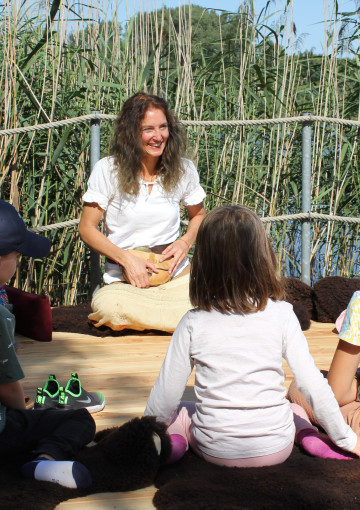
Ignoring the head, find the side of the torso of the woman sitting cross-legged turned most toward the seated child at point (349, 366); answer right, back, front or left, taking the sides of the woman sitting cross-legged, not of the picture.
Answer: front

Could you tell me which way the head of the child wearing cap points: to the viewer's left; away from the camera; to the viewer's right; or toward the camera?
to the viewer's right

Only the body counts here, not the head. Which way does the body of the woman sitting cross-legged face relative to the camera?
toward the camera

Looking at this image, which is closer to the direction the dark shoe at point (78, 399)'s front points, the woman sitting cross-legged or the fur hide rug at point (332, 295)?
the fur hide rug

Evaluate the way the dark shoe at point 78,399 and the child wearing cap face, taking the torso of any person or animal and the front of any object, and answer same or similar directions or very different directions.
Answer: same or similar directions

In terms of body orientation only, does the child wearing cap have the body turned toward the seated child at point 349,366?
yes

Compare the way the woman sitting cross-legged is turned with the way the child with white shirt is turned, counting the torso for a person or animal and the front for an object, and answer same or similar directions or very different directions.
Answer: very different directions

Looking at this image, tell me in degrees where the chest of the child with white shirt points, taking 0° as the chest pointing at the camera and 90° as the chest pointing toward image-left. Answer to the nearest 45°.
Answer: approximately 180°

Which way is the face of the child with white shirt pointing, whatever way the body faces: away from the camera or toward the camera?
away from the camera

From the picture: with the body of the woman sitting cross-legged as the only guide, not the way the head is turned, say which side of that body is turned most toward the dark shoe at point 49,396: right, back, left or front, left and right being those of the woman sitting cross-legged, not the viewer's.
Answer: front

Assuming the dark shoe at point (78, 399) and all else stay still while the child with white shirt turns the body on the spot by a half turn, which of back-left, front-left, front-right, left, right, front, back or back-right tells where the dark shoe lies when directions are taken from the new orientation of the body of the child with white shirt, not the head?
back-right

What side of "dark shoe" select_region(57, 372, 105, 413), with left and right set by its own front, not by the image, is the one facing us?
right

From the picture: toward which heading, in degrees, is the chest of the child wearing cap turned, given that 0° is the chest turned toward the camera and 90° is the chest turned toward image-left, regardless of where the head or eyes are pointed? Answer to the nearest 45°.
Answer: approximately 270°
